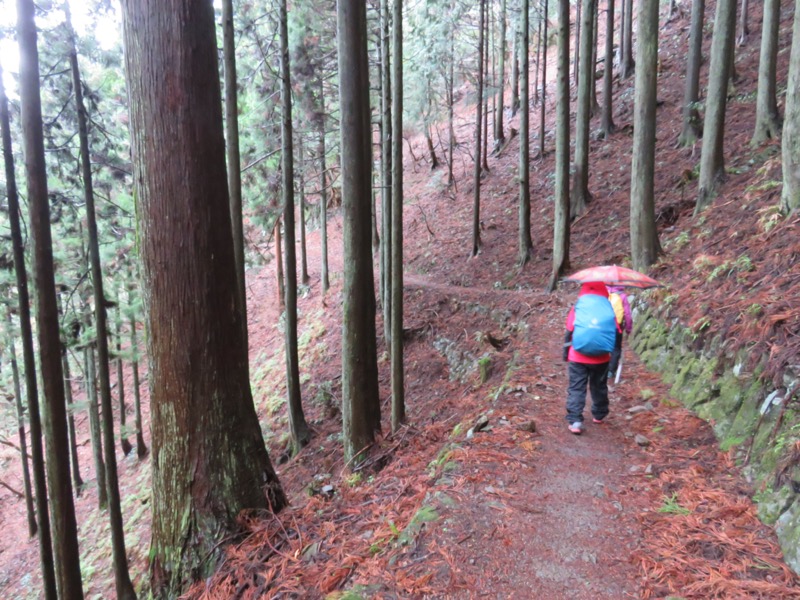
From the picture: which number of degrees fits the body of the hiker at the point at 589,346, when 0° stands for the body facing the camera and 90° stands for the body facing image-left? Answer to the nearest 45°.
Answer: approximately 180°

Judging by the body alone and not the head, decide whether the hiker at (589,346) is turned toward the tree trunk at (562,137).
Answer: yes

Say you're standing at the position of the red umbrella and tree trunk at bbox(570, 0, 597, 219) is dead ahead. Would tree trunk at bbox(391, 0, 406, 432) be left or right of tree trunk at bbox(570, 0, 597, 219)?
left

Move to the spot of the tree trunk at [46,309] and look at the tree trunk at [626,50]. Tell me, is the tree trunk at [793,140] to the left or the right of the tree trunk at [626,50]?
right

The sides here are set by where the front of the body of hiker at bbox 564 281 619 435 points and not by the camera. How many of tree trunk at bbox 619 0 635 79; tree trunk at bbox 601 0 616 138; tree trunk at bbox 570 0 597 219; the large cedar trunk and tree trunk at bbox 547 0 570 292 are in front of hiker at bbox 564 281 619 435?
4

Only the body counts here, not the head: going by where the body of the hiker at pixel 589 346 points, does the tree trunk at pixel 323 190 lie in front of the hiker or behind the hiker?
in front

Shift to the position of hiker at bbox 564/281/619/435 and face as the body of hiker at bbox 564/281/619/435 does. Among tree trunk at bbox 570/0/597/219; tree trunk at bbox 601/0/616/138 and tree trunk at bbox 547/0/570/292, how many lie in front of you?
3

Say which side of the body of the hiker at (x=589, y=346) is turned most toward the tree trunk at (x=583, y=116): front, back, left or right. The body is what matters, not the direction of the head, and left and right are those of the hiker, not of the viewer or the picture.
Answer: front

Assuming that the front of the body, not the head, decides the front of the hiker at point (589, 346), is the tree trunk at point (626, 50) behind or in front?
in front

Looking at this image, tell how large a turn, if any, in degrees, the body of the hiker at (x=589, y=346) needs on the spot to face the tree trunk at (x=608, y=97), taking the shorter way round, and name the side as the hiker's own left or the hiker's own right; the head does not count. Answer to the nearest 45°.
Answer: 0° — they already face it

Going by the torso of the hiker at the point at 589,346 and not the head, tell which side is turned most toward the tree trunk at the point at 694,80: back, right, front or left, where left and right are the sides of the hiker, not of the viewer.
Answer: front

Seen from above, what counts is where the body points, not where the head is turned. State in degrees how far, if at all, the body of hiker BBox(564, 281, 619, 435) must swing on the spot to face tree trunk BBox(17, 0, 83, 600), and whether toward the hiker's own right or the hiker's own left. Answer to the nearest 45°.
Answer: approximately 90° to the hiker's own left

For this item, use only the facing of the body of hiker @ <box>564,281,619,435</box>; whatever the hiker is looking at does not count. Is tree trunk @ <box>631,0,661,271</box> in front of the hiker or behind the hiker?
in front
